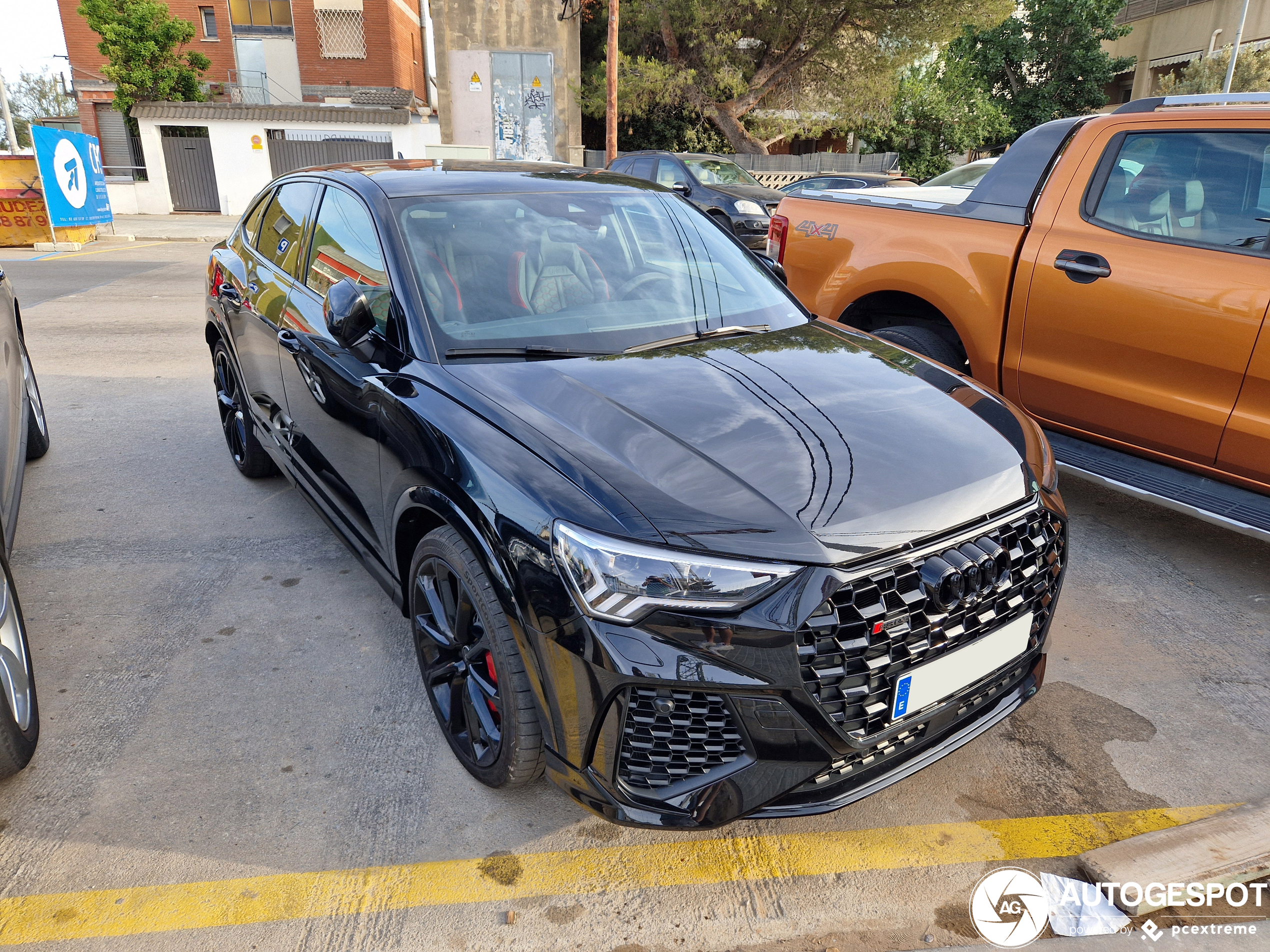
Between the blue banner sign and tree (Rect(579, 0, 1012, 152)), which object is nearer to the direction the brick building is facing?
the blue banner sign

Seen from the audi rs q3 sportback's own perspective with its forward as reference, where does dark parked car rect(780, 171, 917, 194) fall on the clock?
The dark parked car is roughly at 8 o'clock from the audi rs q3 sportback.

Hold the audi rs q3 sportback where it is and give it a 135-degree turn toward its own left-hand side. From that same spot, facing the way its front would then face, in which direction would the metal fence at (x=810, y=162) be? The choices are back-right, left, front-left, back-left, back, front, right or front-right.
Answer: front

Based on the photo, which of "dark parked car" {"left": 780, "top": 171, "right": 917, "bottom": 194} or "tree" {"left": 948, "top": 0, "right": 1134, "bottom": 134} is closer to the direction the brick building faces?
the dark parked car

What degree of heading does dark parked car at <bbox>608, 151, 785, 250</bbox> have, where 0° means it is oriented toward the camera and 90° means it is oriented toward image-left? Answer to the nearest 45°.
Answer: approximately 315°

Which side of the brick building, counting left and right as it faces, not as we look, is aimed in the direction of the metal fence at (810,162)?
left

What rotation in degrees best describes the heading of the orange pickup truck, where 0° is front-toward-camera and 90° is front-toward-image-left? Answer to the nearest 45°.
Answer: approximately 315°
